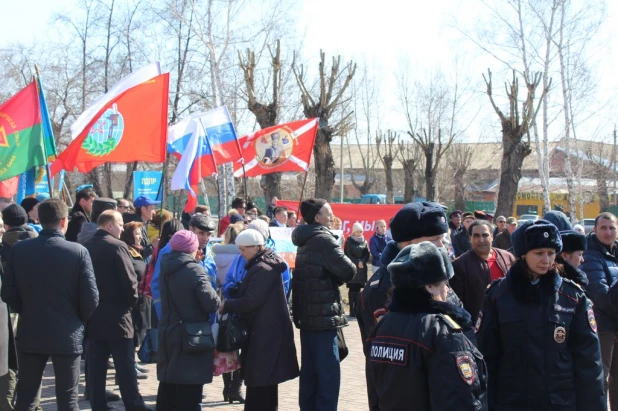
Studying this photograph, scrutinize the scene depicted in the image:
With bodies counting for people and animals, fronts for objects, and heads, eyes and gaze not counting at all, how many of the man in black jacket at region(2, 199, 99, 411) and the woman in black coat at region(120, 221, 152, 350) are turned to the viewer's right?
1

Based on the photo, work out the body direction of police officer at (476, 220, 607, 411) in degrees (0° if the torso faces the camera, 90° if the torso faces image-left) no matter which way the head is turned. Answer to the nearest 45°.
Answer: approximately 0°

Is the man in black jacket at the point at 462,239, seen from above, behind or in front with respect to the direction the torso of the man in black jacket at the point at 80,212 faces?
in front

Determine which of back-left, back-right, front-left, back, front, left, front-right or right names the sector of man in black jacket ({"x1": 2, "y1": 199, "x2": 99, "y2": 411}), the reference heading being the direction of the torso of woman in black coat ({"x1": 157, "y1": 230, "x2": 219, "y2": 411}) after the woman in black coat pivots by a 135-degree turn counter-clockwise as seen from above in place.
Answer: front

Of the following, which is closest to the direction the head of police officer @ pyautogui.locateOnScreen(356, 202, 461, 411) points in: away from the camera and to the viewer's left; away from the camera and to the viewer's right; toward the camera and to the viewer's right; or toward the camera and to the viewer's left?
away from the camera and to the viewer's right

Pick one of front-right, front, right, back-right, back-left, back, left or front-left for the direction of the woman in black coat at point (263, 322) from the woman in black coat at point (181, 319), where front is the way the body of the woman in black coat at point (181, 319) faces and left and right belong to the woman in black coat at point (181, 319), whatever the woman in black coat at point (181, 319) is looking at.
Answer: front-right

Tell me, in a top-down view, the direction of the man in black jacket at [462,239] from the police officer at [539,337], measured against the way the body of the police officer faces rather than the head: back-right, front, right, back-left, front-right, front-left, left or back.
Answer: back

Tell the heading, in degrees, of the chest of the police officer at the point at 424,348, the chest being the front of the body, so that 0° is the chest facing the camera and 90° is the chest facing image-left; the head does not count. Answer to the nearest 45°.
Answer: approximately 225°
